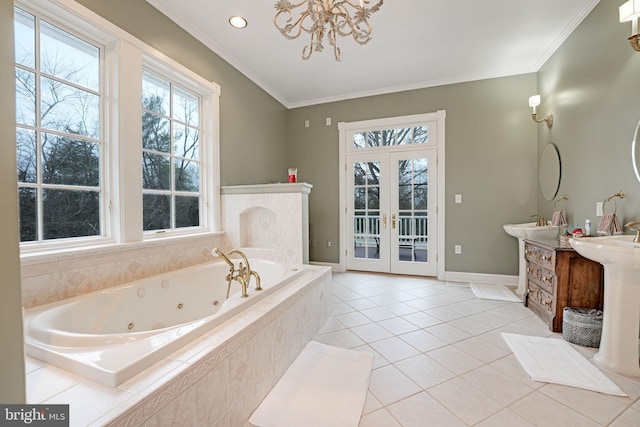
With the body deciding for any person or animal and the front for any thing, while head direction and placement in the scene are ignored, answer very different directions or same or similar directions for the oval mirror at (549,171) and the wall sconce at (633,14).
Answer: same or similar directions

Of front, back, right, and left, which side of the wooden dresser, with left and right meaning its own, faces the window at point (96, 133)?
front

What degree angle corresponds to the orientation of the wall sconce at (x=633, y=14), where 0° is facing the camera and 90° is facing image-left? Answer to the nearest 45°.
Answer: approximately 45°

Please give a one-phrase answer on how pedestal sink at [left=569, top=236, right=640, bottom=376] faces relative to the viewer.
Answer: facing the viewer and to the left of the viewer

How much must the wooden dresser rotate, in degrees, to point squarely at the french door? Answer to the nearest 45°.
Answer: approximately 90° to its right

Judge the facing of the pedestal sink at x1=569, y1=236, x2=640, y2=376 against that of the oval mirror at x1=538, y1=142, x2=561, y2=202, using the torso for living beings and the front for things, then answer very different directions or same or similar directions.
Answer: same or similar directions

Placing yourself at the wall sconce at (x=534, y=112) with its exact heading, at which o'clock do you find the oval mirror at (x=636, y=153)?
The oval mirror is roughly at 8 o'clock from the wall sconce.

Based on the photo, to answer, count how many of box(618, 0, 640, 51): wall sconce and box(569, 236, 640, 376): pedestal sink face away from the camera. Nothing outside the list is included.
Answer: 0

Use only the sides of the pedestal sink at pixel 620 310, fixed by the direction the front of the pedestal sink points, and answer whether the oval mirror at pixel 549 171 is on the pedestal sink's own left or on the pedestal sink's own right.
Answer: on the pedestal sink's own right

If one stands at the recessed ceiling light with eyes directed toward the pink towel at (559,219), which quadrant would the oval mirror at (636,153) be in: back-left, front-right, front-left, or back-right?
front-right

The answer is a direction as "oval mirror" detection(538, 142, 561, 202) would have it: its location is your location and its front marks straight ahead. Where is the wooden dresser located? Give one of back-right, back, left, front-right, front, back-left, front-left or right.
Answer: front-left

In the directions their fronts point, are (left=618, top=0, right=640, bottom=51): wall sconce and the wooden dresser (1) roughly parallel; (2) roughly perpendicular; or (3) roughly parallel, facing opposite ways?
roughly parallel

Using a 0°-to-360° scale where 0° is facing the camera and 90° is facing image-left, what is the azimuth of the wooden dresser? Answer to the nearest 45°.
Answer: approximately 45°
